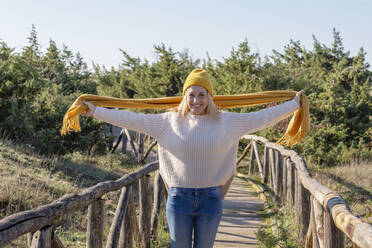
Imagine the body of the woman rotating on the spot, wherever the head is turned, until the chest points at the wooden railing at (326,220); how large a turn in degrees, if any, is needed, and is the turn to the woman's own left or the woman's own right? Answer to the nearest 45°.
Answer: approximately 90° to the woman's own left

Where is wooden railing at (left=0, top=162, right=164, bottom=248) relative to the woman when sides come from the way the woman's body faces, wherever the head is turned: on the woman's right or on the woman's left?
on the woman's right

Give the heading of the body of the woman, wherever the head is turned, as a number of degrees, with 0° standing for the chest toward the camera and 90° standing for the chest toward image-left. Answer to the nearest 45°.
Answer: approximately 0°
